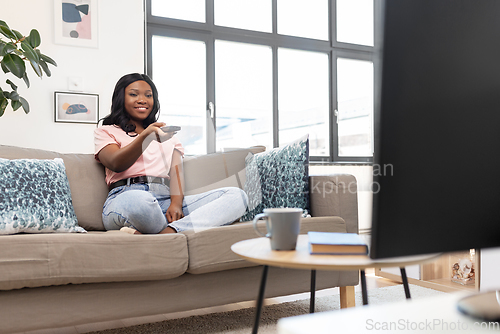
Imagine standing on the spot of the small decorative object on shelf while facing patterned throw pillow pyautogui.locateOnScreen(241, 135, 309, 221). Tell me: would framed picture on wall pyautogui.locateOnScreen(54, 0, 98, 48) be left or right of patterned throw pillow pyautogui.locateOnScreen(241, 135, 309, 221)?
right

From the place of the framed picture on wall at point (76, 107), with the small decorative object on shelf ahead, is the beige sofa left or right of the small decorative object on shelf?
right

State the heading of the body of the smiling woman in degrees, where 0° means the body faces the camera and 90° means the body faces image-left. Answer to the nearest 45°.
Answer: approximately 315°

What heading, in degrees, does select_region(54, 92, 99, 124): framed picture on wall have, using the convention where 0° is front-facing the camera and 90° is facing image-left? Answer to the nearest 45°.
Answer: approximately 0°

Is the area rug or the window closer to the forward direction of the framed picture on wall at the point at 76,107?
the area rug

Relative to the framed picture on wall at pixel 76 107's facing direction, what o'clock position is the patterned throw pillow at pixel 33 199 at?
The patterned throw pillow is roughly at 12 o'clock from the framed picture on wall.

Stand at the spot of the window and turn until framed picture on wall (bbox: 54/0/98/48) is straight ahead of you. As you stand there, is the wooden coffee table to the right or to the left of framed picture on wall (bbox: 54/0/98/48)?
left
